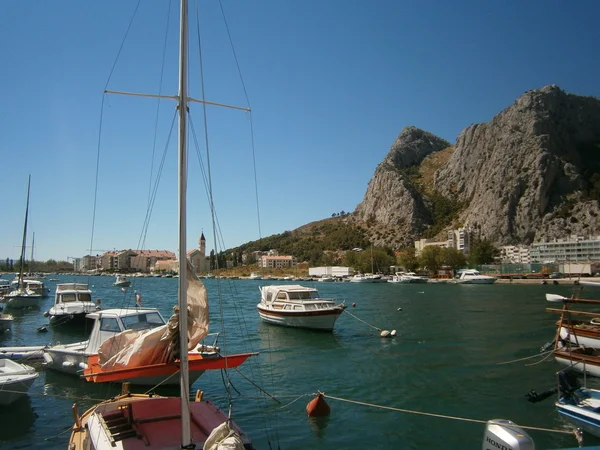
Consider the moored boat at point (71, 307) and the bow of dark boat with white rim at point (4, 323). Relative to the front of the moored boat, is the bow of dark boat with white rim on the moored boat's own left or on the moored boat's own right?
on the moored boat's own right

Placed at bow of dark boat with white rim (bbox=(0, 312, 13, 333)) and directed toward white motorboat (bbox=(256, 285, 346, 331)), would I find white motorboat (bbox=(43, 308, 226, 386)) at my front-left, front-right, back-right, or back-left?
front-right

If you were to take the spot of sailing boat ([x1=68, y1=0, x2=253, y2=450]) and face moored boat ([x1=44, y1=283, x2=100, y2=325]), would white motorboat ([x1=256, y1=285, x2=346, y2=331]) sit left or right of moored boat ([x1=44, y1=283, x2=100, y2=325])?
right

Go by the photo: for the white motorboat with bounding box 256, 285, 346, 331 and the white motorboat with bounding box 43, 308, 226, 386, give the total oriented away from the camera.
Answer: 0

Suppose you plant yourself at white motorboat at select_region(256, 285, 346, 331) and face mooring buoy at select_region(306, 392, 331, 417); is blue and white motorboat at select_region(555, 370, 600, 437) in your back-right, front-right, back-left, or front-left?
front-left

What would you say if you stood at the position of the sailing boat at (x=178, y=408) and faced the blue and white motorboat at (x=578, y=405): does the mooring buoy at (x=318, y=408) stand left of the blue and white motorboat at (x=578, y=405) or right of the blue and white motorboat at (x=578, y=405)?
left

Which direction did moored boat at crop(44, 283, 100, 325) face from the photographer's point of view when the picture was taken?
facing the viewer and to the right of the viewer
